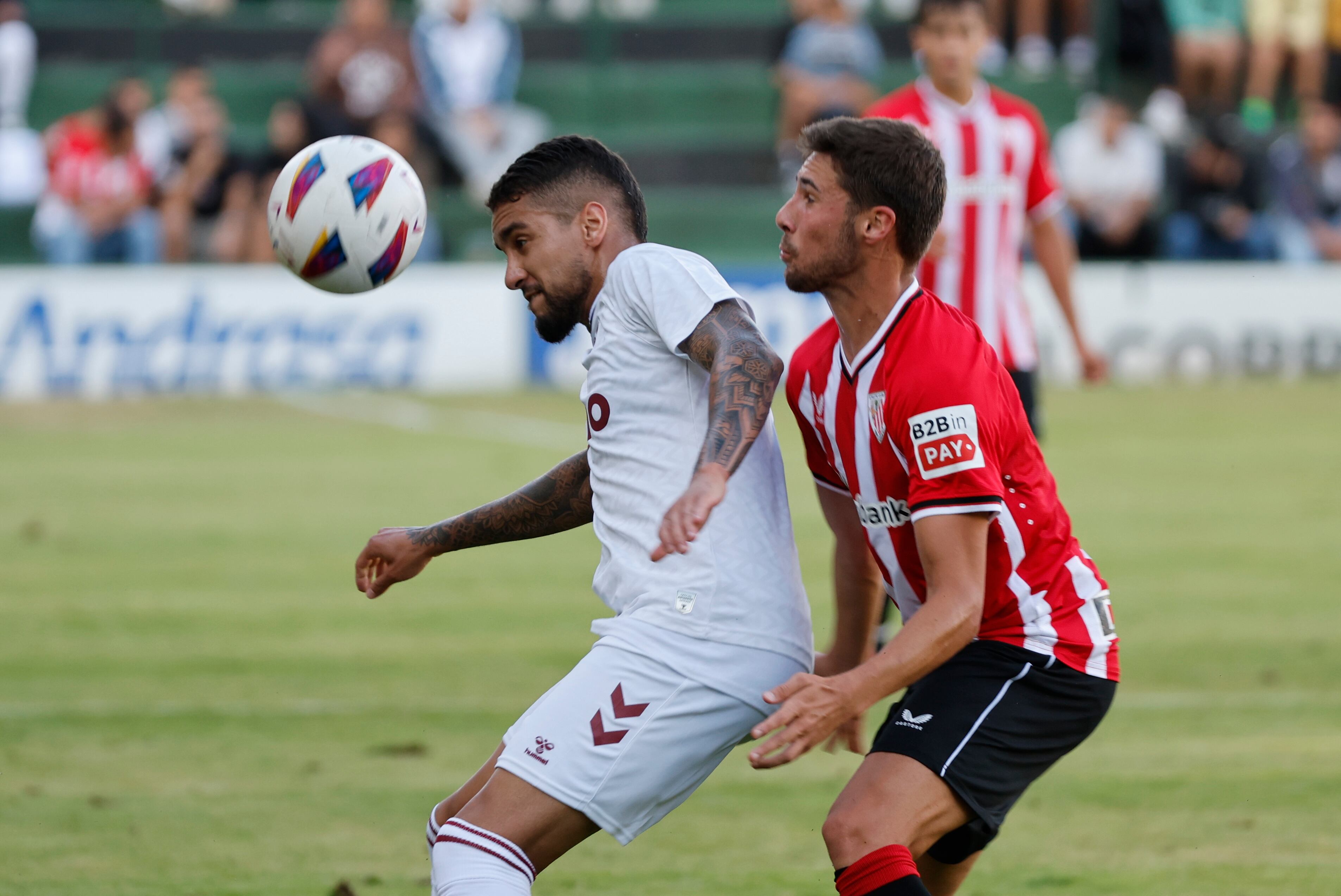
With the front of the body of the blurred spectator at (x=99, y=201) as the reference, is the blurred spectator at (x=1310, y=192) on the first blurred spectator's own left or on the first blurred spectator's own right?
on the first blurred spectator's own left

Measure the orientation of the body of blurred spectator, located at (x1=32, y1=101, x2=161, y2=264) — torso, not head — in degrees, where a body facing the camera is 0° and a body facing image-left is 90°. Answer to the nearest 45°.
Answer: approximately 0°

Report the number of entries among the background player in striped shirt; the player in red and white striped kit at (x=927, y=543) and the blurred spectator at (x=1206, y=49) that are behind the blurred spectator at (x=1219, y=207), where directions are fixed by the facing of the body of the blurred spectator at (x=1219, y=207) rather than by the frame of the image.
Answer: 1

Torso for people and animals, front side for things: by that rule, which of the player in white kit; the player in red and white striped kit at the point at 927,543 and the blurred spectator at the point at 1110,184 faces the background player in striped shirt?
the blurred spectator

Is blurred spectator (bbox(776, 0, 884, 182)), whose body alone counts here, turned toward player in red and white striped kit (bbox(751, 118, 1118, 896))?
yes

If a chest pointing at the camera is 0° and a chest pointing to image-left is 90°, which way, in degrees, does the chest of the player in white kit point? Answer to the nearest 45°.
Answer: approximately 90°

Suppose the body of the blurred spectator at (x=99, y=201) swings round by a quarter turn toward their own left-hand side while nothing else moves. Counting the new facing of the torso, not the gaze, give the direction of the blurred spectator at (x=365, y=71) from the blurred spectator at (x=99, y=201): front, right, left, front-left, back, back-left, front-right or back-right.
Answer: front

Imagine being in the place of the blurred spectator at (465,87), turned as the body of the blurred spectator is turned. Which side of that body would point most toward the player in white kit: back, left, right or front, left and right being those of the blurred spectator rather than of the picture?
front

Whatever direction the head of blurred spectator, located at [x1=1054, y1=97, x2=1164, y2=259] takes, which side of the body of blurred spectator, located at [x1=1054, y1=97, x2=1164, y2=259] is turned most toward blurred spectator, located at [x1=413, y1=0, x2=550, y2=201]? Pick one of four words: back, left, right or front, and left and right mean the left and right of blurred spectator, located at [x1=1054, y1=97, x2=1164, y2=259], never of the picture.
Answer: right

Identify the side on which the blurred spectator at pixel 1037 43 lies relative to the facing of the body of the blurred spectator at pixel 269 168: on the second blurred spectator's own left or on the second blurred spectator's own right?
on the second blurred spectator's own left
